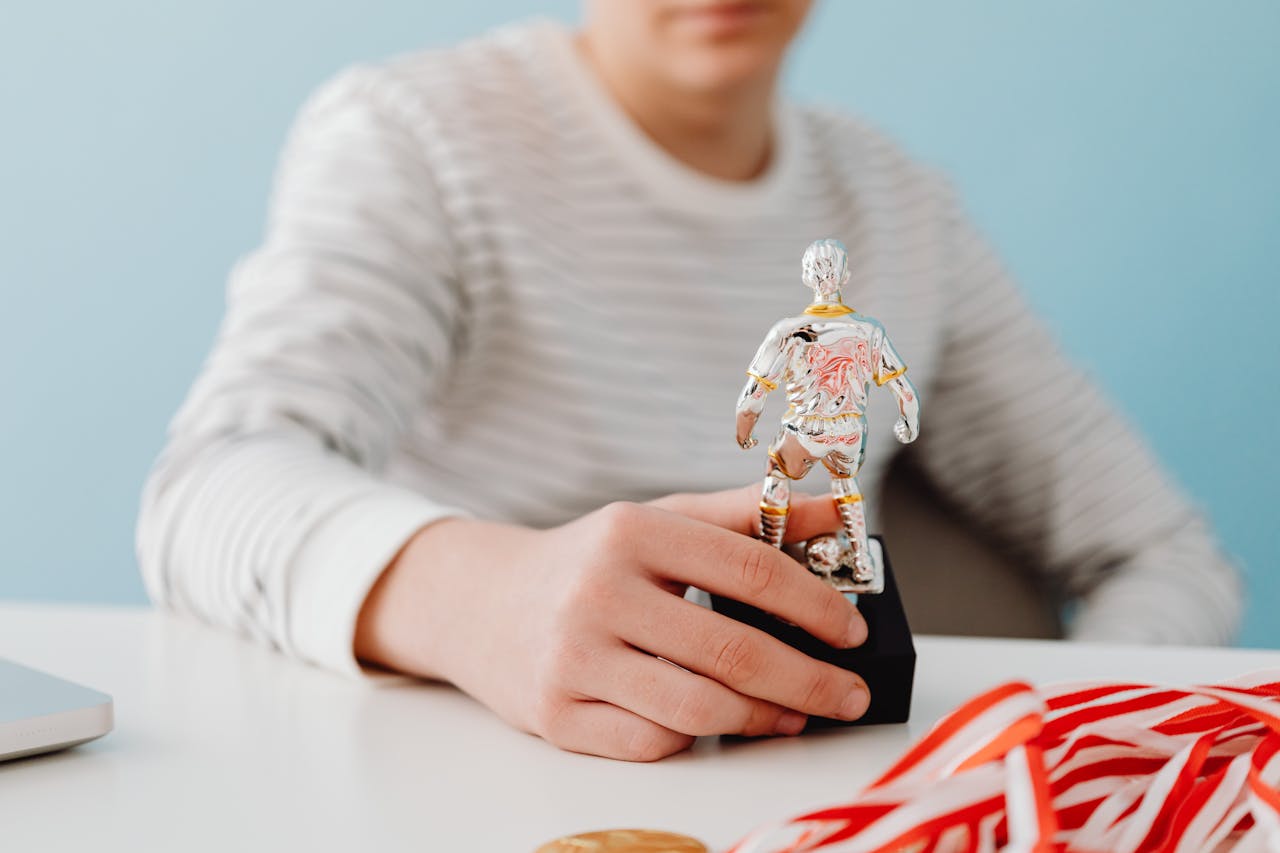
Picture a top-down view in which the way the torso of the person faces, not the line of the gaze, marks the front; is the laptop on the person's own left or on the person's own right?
on the person's own right

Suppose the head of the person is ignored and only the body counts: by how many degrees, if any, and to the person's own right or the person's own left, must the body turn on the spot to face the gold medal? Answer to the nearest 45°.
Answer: approximately 45° to the person's own right

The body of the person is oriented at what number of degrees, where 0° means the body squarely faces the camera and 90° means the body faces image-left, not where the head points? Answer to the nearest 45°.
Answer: approximately 315°
